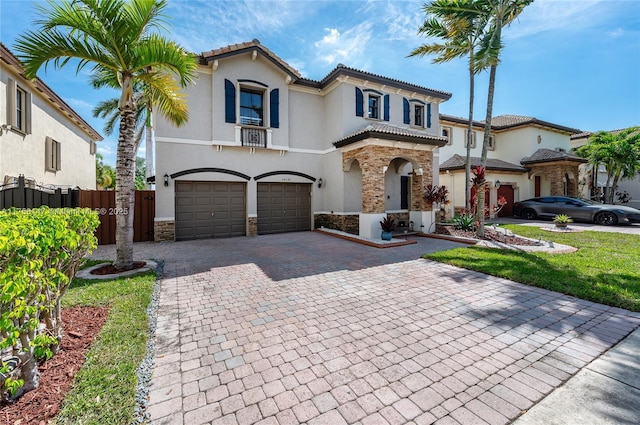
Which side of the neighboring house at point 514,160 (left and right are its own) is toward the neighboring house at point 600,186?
left

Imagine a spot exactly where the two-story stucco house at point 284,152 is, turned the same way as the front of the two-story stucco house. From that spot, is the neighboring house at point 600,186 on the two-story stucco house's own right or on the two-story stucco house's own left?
on the two-story stucco house's own left

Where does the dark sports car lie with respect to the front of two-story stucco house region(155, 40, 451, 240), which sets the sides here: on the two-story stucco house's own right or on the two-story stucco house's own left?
on the two-story stucco house's own left

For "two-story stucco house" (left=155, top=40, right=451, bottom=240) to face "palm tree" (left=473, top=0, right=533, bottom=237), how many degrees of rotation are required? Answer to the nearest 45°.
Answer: approximately 45° to its left

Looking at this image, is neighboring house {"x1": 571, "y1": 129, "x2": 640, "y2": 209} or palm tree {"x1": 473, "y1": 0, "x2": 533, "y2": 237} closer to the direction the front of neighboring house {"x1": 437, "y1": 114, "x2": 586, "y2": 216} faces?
the palm tree

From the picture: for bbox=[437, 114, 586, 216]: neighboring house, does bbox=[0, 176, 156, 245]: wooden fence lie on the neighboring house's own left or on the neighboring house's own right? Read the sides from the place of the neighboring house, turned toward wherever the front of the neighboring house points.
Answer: on the neighboring house's own right

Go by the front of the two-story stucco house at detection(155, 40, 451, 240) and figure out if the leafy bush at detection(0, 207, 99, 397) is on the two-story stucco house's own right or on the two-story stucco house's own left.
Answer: on the two-story stucco house's own right

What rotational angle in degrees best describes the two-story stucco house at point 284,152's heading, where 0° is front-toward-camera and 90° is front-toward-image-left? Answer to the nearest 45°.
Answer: approximately 315°

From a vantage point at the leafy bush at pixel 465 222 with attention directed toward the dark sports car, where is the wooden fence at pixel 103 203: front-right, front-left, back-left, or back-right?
back-left

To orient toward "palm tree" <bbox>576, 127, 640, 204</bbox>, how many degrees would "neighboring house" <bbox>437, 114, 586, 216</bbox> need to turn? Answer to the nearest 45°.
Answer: approximately 45° to its left
